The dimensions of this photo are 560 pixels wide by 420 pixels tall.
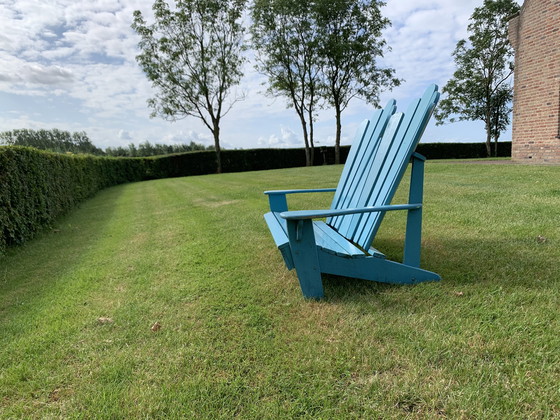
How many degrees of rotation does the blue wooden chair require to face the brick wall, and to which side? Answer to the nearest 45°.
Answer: approximately 180°

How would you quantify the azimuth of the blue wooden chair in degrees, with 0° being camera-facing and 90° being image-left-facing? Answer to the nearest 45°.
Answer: approximately 45°

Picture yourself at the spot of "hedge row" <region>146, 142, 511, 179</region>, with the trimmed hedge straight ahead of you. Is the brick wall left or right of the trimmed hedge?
left

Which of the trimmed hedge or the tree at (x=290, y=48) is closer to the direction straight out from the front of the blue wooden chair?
the trimmed hedge

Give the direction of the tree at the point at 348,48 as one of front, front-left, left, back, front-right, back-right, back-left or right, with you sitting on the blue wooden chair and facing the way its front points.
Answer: back-right

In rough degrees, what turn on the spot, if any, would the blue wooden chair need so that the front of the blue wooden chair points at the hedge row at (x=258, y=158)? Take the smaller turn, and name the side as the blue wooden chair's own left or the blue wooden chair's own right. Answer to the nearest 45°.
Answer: approximately 135° to the blue wooden chair's own right

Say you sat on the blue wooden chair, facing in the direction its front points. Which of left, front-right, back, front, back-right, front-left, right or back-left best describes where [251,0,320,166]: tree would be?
back-right

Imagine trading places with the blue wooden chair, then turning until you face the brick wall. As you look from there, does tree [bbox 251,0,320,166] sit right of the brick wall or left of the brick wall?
left
